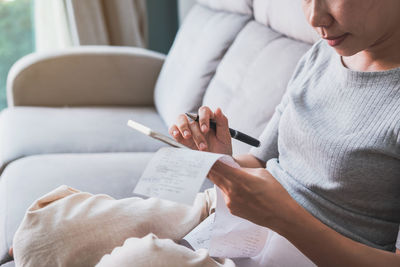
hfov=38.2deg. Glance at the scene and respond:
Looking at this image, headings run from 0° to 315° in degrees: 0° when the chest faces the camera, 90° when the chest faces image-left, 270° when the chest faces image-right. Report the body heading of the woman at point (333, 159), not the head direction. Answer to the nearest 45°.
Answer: approximately 45°
